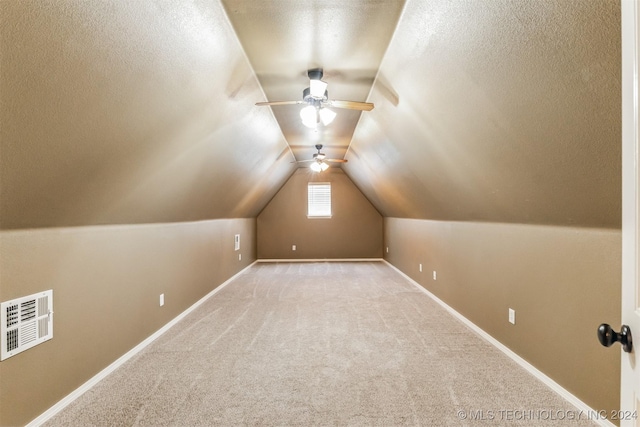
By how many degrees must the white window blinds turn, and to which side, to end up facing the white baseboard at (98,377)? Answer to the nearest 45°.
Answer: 0° — it already faces it

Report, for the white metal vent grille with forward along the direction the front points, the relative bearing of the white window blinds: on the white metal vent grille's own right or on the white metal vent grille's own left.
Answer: on the white metal vent grille's own left

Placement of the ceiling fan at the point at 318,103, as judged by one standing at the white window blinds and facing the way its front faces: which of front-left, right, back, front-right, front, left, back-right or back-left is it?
front

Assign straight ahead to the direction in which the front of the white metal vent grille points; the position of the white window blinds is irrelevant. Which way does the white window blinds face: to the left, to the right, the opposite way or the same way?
to the right

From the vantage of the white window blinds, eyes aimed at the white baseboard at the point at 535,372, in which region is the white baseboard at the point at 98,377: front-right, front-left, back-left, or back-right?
front-right

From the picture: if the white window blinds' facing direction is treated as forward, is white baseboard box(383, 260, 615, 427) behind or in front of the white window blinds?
in front

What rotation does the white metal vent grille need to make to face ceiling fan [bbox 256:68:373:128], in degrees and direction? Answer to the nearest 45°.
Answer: approximately 45° to its left

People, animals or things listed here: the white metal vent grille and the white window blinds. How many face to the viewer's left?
0

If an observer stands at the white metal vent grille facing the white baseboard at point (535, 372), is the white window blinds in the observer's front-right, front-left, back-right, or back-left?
front-left

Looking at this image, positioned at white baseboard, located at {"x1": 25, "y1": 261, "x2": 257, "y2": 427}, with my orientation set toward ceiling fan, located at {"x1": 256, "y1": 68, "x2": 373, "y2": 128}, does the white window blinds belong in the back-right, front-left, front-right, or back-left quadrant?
front-left

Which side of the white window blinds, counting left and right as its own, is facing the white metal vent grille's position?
front

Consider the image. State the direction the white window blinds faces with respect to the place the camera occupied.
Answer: facing the viewer

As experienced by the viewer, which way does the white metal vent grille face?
facing the viewer and to the right of the viewer

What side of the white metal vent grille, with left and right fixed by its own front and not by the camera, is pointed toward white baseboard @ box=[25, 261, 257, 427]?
left
